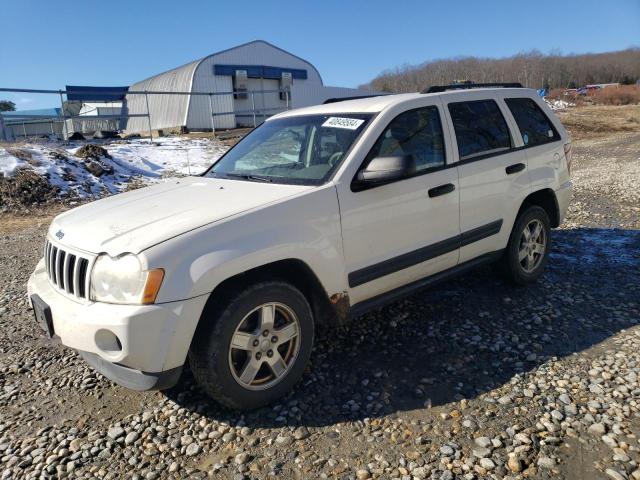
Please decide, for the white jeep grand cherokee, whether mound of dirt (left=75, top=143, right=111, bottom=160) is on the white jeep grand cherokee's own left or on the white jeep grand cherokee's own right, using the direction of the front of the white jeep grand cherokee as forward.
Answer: on the white jeep grand cherokee's own right

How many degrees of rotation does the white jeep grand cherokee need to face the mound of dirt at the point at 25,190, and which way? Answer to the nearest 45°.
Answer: approximately 90° to its right

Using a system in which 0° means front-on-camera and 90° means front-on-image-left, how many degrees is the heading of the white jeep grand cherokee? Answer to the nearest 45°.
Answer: approximately 45°

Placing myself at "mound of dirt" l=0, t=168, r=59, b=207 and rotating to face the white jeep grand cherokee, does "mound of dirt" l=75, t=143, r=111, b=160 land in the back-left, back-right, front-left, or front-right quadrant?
back-left
